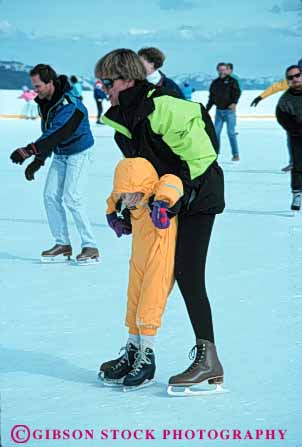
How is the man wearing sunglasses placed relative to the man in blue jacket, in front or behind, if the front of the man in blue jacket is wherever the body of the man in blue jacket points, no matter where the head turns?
behind

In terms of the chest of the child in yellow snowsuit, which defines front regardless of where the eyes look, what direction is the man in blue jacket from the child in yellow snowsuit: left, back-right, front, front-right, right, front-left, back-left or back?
back-right

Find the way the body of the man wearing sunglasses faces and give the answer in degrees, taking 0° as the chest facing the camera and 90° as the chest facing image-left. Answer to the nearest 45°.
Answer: approximately 0°

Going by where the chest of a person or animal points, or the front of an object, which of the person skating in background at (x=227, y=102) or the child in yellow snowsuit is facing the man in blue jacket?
the person skating in background

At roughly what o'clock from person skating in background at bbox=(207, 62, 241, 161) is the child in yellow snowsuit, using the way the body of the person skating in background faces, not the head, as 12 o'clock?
The child in yellow snowsuit is roughly at 12 o'clock from the person skating in background.

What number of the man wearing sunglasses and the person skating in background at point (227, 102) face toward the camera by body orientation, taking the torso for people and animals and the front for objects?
2

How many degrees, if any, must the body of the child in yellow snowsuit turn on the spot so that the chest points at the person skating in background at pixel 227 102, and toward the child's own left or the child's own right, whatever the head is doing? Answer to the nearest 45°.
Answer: approximately 135° to the child's own right

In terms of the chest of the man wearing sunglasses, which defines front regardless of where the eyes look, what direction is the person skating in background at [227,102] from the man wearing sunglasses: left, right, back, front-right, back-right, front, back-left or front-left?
back
